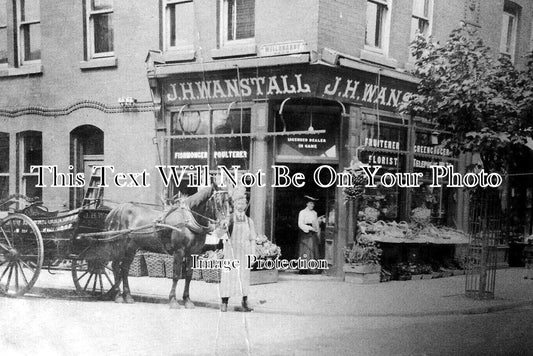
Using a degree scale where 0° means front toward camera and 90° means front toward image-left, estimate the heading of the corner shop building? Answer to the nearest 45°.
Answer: approximately 0°

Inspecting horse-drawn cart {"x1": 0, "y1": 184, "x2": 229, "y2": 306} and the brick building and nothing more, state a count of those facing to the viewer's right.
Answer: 1

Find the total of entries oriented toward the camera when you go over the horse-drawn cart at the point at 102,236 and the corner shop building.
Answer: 1

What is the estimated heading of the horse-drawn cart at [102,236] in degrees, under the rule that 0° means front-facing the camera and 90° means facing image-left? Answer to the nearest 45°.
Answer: approximately 270°

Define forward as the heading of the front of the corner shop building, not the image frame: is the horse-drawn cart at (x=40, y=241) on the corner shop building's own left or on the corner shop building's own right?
on the corner shop building's own right

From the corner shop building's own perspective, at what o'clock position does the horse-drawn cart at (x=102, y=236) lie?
The horse-drawn cart is roughly at 3 o'clock from the corner shop building.

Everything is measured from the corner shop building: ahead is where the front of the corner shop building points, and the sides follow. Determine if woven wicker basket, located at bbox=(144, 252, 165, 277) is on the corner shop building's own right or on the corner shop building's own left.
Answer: on the corner shop building's own right
